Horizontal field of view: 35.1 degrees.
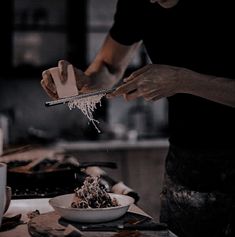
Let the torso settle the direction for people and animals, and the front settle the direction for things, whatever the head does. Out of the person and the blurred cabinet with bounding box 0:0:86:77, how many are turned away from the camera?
0

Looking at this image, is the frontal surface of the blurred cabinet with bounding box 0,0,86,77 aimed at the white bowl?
yes

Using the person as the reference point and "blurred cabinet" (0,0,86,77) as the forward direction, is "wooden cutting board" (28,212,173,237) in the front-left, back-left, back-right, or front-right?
back-left

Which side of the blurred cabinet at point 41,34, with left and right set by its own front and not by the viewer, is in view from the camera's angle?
front

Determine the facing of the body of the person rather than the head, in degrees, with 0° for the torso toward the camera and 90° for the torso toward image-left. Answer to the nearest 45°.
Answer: approximately 45°

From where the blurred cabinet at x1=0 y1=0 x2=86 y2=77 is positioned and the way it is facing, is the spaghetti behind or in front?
in front

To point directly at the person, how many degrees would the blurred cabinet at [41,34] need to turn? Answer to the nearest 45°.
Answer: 0° — it already faces them

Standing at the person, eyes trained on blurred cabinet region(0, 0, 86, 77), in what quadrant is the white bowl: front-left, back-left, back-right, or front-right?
back-left

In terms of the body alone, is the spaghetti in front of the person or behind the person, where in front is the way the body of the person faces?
in front

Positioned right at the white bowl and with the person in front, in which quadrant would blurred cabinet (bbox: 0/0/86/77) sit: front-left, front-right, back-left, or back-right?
front-left

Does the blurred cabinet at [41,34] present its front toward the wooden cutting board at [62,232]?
yes
